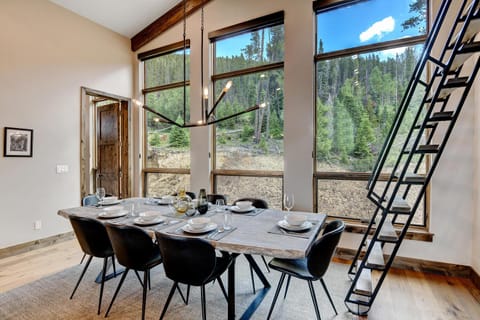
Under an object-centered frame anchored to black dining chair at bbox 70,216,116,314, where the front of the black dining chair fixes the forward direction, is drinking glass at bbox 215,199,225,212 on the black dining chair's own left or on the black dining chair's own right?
on the black dining chair's own right

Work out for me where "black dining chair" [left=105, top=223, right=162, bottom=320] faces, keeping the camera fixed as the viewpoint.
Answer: facing away from the viewer and to the right of the viewer

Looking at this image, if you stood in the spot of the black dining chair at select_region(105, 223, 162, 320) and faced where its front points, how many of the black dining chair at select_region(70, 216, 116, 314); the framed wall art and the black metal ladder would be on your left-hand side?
2

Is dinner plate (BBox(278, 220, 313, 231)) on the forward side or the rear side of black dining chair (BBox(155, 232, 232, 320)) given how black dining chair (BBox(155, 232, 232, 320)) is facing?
on the forward side

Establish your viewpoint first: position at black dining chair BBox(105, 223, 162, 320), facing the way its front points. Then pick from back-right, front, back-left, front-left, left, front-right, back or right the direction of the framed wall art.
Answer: left

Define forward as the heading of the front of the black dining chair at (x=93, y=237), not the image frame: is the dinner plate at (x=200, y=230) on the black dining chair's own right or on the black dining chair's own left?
on the black dining chair's own right

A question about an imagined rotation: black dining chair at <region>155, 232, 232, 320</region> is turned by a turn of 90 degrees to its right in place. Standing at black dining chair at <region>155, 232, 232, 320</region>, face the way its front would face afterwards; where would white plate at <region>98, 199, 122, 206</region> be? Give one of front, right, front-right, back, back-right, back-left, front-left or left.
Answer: back

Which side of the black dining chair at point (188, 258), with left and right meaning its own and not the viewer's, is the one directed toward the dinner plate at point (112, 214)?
left

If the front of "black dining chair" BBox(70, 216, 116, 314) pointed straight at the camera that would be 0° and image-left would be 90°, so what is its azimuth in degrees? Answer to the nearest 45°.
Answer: approximately 225°

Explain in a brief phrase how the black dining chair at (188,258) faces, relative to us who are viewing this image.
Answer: facing away from the viewer and to the right of the viewer

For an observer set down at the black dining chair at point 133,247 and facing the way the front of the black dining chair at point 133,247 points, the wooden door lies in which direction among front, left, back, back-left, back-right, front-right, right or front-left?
front-left

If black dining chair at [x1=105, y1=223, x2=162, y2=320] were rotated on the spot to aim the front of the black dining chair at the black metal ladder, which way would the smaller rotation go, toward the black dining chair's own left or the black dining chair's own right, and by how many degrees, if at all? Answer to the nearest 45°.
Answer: approximately 45° to the black dining chair's own right

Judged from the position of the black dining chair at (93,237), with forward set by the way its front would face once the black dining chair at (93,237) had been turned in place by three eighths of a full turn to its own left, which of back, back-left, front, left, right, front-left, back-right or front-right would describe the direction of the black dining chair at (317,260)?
back-left

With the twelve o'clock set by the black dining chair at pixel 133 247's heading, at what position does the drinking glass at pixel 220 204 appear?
The drinking glass is roughly at 1 o'clock from the black dining chair.

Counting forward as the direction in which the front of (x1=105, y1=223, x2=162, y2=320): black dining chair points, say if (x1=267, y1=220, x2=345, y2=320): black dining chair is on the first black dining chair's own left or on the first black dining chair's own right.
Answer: on the first black dining chair's own right
